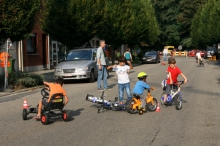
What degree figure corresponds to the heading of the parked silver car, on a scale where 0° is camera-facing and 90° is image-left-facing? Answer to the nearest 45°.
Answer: approximately 45°

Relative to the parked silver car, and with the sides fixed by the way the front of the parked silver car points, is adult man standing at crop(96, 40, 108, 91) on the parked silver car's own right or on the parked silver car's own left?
on the parked silver car's own left

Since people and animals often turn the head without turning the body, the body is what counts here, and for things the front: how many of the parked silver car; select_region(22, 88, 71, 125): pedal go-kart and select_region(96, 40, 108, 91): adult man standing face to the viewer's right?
1

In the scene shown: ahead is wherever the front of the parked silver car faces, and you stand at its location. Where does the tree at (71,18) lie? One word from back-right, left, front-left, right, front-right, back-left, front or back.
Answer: back-right
